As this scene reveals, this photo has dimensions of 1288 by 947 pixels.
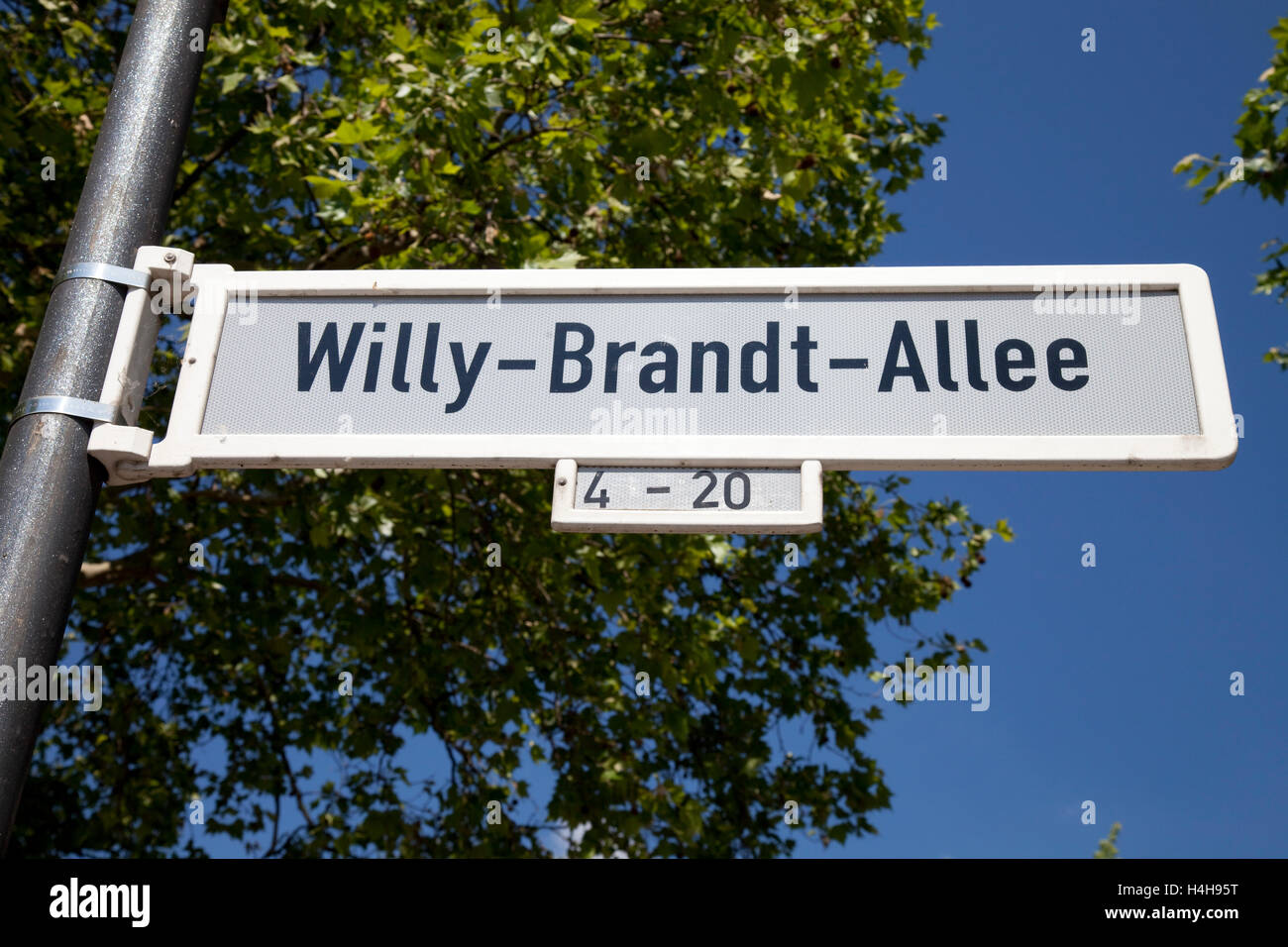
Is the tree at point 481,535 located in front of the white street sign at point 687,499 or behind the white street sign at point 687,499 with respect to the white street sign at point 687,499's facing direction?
behind

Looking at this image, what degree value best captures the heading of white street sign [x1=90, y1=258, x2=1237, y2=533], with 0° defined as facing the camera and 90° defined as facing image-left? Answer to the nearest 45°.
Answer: approximately 0°

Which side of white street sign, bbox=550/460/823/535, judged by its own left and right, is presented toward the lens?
front

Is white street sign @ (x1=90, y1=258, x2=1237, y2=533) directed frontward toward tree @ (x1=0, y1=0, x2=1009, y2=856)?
no

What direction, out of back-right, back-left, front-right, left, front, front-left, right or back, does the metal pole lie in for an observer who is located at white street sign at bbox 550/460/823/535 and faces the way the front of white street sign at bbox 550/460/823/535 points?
right
